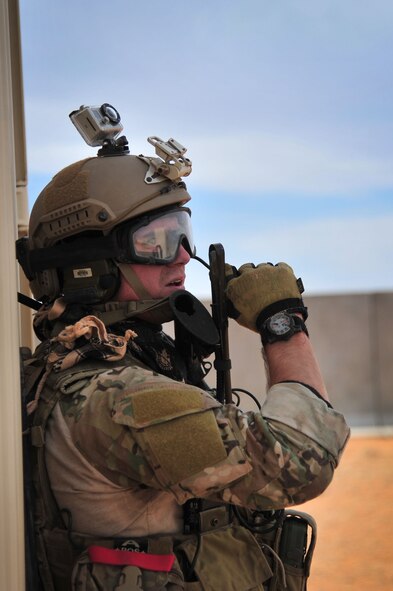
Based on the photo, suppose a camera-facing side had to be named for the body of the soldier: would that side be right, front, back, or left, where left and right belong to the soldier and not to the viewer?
right

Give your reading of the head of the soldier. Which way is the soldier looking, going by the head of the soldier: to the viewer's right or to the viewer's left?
to the viewer's right
